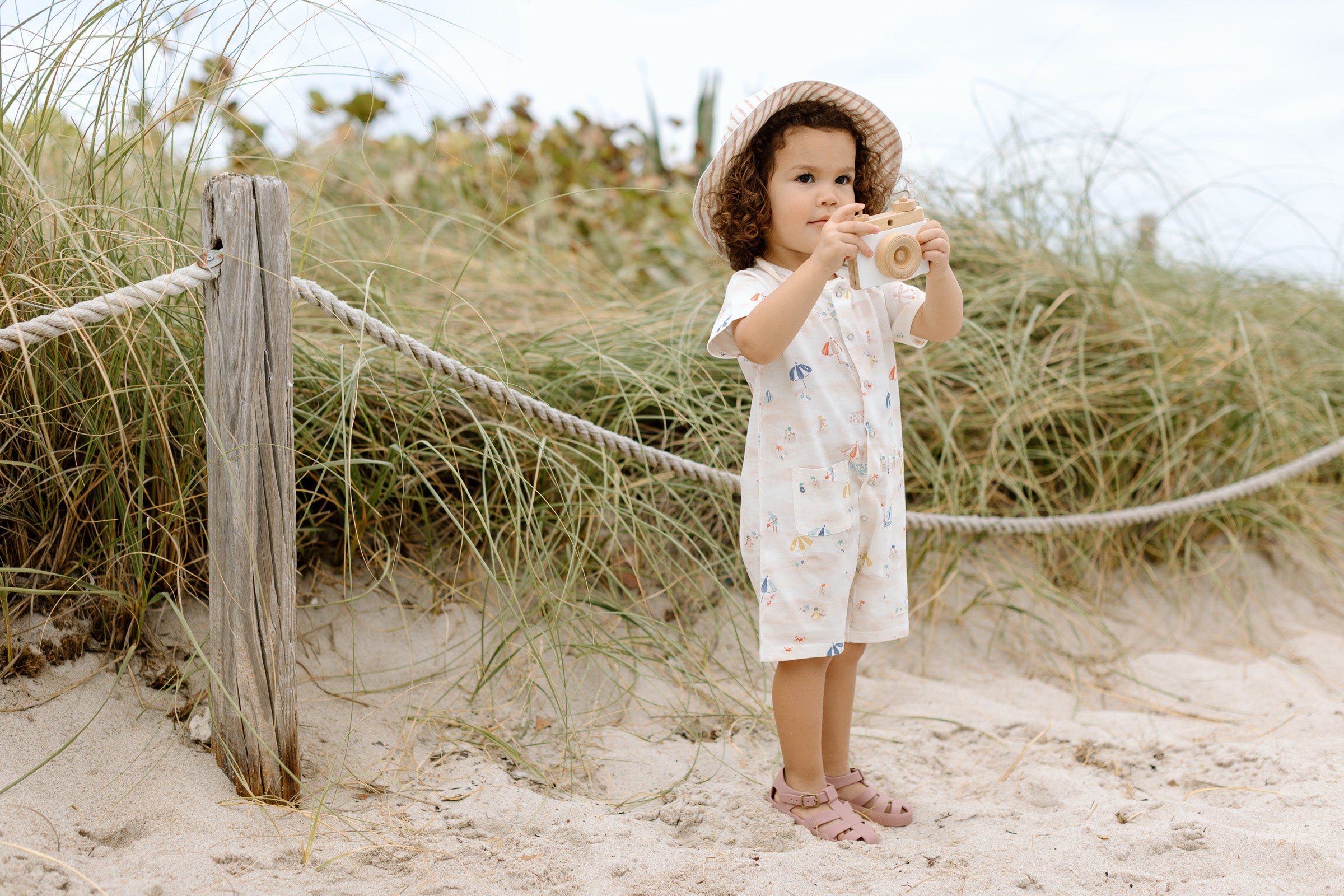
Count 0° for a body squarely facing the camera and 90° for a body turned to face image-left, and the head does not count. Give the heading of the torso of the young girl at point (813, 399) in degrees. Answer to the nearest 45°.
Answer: approximately 315°

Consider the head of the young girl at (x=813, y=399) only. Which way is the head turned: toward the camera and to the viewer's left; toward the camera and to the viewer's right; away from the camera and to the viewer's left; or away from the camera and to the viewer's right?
toward the camera and to the viewer's right

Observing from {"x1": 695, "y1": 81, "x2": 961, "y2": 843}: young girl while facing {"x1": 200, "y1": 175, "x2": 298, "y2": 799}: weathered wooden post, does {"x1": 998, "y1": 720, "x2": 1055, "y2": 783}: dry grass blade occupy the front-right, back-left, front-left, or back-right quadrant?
back-right

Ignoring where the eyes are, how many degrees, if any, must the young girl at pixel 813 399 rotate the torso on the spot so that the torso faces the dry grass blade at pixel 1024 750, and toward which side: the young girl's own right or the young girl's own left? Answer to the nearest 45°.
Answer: approximately 90° to the young girl's own left

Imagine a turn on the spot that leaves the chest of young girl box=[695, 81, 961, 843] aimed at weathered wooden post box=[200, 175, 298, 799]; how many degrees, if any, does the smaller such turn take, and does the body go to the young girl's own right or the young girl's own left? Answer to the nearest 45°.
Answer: approximately 135° to the young girl's own right
